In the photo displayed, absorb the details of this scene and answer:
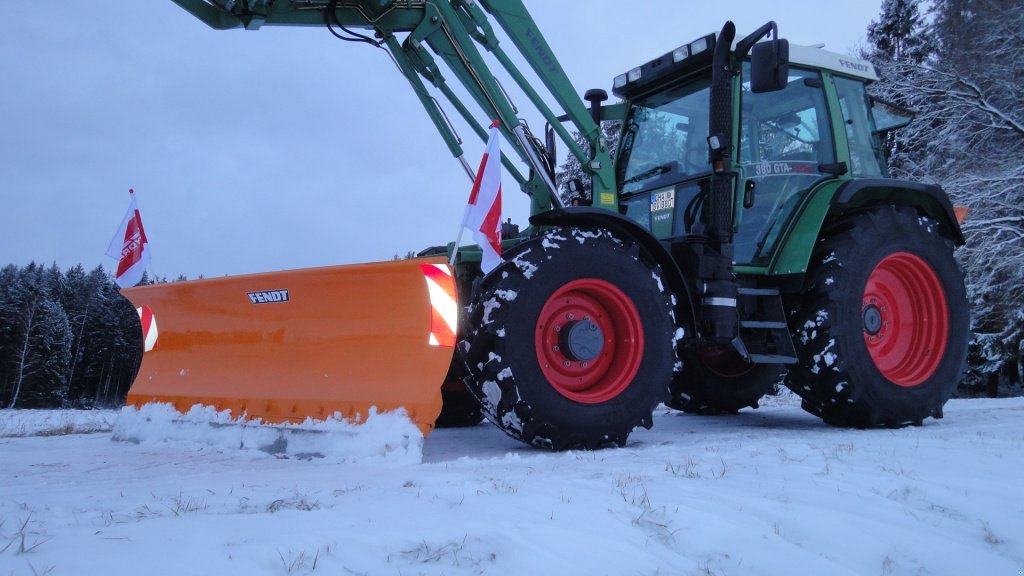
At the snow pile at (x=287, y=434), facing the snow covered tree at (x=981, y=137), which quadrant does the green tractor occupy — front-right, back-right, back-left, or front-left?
front-right

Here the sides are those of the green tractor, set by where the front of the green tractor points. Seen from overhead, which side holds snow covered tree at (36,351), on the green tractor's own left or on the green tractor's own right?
on the green tractor's own right

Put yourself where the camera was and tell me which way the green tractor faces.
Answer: facing the viewer and to the left of the viewer

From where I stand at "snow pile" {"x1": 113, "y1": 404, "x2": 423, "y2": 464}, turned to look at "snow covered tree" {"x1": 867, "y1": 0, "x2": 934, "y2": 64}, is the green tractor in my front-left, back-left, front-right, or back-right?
front-right

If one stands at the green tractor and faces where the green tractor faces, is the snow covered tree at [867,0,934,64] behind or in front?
behind

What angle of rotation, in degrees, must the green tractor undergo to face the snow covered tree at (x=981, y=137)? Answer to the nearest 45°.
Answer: approximately 180°

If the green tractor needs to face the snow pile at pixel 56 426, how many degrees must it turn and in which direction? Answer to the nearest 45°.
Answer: approximately 45° to its right

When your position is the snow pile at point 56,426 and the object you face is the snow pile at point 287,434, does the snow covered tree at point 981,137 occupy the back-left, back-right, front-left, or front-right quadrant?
front-left

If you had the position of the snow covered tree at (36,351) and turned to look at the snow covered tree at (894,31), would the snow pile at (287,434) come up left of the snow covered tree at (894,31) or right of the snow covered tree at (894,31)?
right

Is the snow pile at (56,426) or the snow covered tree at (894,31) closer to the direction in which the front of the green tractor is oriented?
the snow pile
